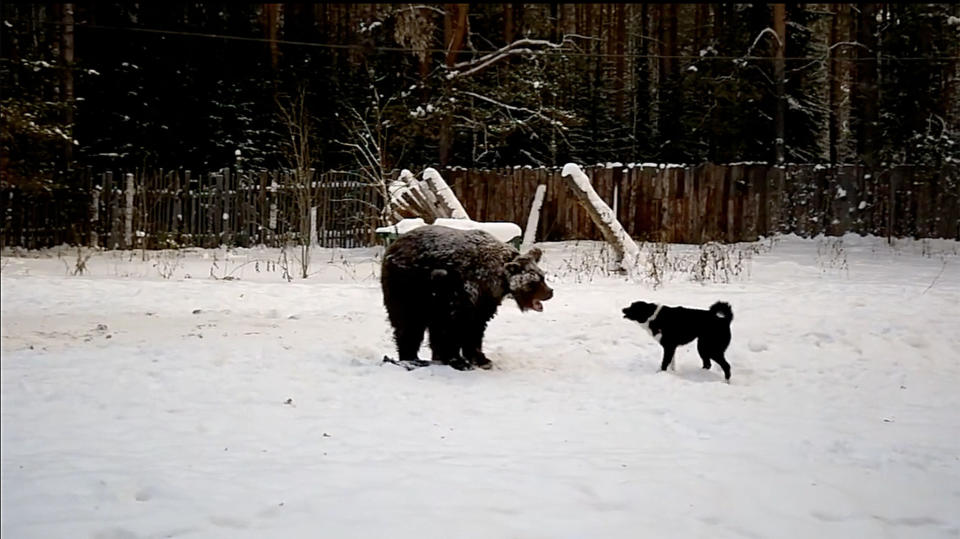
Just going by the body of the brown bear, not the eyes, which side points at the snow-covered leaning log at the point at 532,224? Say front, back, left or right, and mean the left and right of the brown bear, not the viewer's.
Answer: left

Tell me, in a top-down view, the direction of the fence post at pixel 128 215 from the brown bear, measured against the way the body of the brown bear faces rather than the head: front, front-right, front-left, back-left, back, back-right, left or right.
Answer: back-left

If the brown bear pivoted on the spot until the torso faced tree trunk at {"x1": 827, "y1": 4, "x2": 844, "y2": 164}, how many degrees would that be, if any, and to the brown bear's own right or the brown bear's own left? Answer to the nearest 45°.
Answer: approximately 45° to the brown bear's own left

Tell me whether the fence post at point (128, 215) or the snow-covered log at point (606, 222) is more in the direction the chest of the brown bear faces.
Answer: the snow-covered log

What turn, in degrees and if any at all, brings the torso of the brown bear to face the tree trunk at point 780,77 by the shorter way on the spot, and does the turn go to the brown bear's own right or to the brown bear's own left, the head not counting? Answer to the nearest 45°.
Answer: approximately 45° to the brown bear's own left

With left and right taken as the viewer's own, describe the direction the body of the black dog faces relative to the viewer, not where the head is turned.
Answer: facing to the left of the viewer

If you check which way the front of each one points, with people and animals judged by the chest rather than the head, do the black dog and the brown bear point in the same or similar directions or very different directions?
very different directions

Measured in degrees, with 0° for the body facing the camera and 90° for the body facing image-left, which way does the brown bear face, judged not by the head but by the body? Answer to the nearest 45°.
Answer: approximately 270°

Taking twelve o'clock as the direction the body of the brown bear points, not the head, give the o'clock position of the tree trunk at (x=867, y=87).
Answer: The tree trunk is roughly at 10 o'clock from the brown bear.

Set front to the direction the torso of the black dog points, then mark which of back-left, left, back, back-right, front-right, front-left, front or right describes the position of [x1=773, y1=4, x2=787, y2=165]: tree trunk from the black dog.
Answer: right

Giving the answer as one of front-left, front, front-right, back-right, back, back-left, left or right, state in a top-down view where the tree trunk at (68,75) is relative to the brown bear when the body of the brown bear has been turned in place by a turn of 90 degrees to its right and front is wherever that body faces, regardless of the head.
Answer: back-right

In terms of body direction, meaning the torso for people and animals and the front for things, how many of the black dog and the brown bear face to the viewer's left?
1

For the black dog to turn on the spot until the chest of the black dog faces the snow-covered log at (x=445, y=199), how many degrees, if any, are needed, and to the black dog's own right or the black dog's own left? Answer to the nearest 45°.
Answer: approximately 45° to the black dog's own right

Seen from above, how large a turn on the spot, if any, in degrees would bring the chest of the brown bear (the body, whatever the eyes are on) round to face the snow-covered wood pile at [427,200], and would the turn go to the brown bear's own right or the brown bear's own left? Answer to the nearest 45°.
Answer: approximately 90° to the brown bear's own left

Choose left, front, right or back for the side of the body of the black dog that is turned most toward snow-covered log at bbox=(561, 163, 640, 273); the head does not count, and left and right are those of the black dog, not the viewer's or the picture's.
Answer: right

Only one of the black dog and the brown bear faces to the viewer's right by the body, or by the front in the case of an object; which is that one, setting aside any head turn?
the brown bear

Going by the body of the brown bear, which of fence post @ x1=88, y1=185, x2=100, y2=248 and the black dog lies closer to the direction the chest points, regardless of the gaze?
the black dog
